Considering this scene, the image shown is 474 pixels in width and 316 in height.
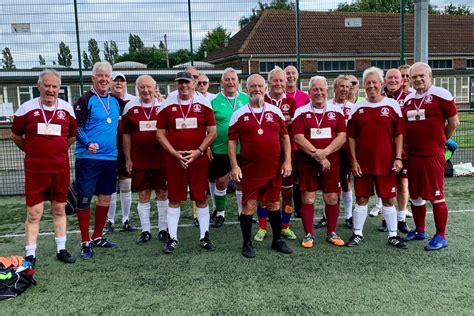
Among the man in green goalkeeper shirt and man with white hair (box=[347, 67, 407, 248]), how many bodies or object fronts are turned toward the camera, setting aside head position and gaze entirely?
2

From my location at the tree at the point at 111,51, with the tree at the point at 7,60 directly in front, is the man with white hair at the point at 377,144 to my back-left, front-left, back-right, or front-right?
back-left

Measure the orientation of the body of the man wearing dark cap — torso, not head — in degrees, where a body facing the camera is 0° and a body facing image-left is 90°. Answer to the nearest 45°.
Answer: approximately 0°

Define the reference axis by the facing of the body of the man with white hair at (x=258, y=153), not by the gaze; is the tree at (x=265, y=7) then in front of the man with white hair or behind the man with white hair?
behind

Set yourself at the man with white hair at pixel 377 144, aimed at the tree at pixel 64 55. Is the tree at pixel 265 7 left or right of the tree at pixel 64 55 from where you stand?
right
